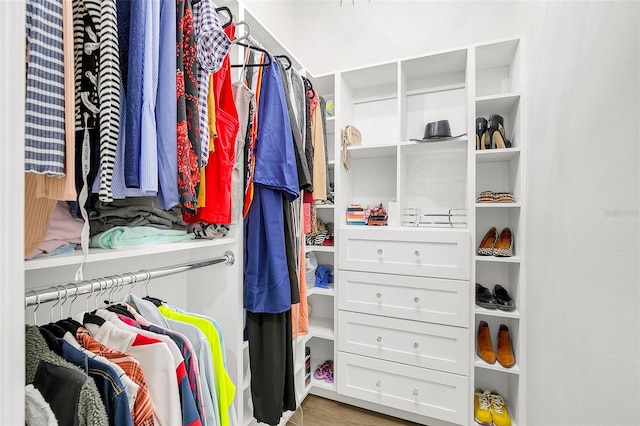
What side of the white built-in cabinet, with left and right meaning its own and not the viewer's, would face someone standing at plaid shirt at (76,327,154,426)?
front

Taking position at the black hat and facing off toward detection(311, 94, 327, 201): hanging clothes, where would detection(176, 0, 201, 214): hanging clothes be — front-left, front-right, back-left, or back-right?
front-left

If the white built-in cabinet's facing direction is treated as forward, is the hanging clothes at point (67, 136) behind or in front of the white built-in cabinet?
in front

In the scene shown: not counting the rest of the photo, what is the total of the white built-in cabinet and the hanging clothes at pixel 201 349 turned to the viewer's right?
0

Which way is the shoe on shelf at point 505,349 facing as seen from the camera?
toward the camera

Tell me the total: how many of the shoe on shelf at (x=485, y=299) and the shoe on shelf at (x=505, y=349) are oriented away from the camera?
0

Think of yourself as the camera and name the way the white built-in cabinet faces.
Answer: facing the viewer and to the left of the viewer

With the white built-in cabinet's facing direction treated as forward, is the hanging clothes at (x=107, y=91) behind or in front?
in front

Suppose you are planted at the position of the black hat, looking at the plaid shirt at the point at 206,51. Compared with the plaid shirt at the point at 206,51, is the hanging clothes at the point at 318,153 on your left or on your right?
right

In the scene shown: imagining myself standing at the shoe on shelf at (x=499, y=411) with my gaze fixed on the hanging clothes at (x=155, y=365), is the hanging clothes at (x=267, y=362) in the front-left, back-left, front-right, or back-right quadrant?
front-right

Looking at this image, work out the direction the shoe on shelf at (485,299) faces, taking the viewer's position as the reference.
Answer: facing the viewer and to the right of the viewer
